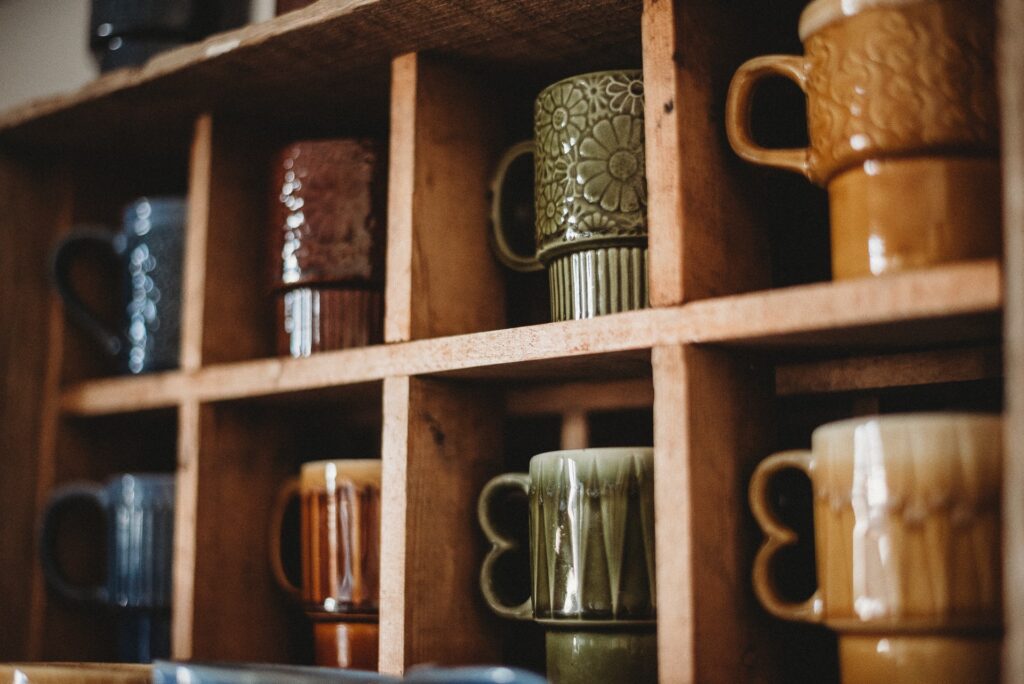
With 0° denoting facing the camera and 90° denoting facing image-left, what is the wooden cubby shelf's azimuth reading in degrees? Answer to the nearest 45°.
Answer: approximately 45°
